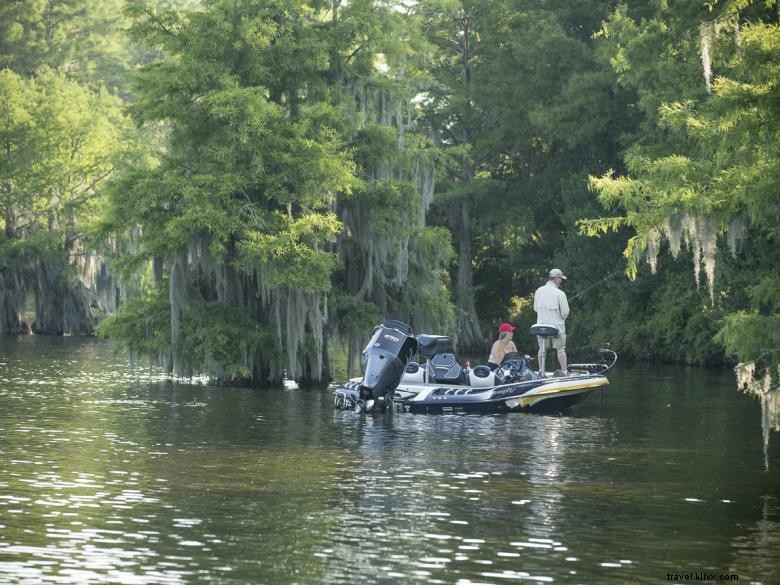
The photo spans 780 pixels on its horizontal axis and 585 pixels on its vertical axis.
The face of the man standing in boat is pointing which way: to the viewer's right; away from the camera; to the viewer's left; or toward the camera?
to the viewer's right

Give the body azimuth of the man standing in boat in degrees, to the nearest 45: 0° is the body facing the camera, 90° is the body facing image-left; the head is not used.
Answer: approximately 225°
